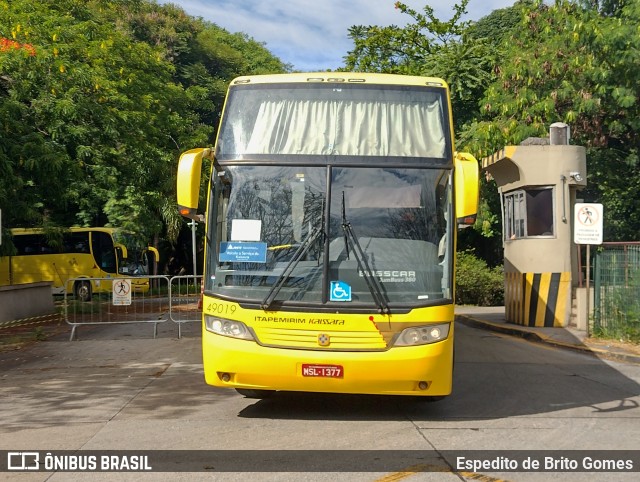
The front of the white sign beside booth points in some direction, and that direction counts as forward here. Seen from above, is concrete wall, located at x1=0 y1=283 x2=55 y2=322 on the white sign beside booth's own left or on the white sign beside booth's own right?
on the white sign beside booth's own right

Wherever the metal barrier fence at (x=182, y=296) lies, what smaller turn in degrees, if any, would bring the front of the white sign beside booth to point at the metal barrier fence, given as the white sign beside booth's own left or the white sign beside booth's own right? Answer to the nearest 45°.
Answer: approximately 90° to the white sign beside booth's own right

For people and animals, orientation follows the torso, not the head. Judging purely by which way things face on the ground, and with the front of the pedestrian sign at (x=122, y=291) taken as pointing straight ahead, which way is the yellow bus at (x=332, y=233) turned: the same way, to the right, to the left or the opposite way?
the same way

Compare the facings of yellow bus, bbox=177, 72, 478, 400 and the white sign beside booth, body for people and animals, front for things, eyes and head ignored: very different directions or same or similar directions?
same or similar directions

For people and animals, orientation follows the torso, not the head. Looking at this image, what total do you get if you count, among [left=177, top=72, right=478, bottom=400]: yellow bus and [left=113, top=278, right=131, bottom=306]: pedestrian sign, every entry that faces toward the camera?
2

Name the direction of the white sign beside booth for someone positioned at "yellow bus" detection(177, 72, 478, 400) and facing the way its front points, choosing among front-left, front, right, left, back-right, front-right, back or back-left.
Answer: back-left

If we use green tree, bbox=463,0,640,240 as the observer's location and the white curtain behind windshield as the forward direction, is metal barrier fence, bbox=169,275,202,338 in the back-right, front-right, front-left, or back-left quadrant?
front-right

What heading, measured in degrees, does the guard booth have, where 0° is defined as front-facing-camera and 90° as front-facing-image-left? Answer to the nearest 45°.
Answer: approximately 45°

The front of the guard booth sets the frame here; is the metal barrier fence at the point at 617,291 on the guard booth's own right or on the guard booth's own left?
on the guard booth's own left

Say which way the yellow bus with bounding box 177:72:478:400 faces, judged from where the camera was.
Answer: facing the viewer

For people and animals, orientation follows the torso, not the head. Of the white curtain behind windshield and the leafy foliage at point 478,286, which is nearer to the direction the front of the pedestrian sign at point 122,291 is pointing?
the white curtain behind windshield

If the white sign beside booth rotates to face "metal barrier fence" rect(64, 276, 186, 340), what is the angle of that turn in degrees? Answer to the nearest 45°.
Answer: approximately 90° to its right

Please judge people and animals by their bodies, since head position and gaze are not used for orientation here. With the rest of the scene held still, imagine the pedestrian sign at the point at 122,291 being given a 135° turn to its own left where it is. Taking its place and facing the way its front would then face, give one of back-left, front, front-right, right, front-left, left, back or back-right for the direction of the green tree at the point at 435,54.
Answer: front

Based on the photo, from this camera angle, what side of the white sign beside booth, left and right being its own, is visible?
front

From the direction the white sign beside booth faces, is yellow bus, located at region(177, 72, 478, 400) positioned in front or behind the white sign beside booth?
in front

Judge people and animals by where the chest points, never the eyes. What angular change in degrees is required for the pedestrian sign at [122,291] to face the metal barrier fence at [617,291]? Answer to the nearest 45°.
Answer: approximately 90° to its left

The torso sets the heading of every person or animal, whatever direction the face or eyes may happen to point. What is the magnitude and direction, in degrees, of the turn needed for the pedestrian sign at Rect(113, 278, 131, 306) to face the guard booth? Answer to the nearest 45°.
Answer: approximately 90° to its left

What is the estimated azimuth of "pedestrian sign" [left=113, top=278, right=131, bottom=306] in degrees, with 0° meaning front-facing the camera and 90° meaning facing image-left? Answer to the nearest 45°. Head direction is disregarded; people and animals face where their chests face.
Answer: approximately 0°

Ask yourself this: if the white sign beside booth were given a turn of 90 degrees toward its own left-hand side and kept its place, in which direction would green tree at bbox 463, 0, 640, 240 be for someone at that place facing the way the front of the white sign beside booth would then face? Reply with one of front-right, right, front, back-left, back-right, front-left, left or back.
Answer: left
